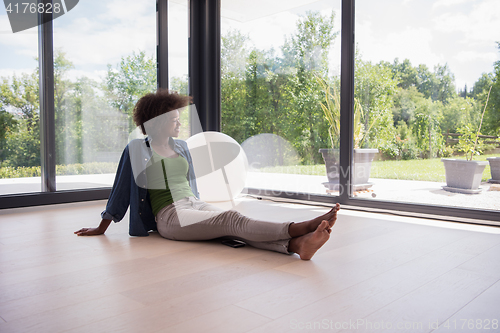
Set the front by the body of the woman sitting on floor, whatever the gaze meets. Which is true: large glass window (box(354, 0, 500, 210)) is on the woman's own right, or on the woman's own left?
on the woman's own left

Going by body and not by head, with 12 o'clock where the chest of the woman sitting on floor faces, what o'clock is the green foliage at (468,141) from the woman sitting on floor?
The green foliage is roughly at 10 o'clock from the woman sitting on floor.

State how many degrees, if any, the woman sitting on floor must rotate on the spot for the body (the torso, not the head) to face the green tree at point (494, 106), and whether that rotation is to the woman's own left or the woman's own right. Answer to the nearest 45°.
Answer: approximately 45° to the woman's own left

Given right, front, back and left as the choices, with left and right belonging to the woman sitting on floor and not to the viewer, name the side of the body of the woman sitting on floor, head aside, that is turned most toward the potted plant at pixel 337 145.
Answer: left

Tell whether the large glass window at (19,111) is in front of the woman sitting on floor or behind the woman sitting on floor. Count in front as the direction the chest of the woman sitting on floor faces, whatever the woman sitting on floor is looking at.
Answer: behind

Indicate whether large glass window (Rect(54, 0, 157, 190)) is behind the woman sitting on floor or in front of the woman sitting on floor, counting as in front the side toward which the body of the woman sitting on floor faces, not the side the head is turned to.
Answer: behind

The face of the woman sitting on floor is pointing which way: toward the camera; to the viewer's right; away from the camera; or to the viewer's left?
to the viewer's right

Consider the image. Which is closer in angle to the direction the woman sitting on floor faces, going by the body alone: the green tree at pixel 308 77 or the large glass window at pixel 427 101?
the large glass window

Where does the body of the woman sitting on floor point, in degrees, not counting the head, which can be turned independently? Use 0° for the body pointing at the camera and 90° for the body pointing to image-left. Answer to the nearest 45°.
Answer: approximately 315°
